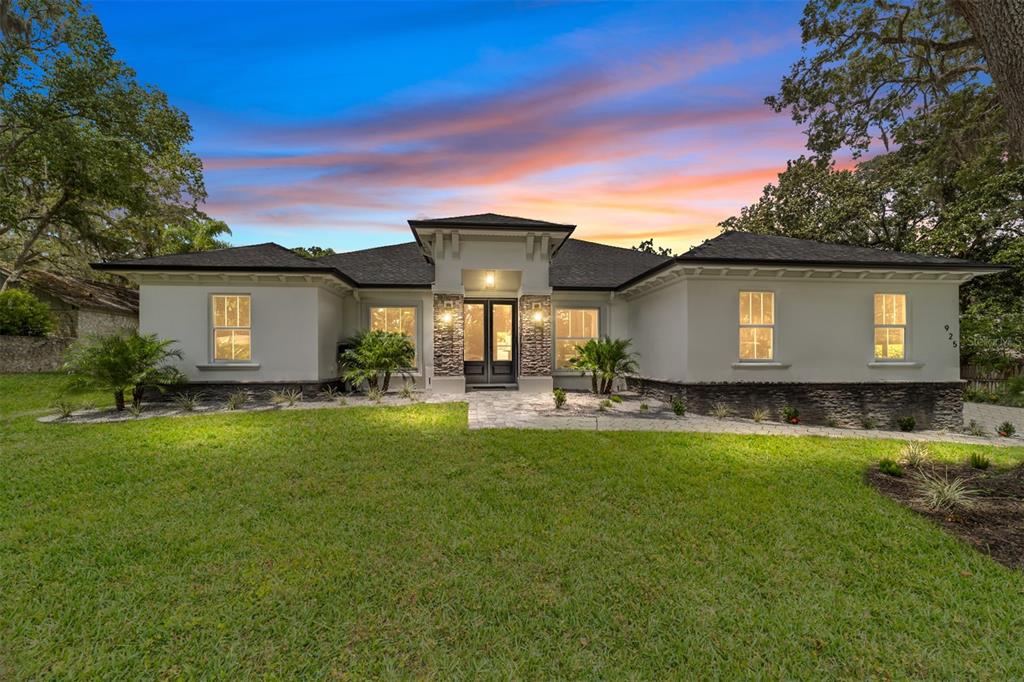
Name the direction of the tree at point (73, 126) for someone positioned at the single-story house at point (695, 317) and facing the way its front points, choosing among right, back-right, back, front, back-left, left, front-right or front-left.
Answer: right

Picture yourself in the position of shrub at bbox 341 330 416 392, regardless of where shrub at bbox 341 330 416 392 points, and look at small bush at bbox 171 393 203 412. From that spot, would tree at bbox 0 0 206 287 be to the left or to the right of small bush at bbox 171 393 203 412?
right

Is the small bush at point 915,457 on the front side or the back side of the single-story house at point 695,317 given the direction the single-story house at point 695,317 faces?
on the front side

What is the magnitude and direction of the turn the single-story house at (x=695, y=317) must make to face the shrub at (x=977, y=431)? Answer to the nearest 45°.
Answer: approximately 90° to its left

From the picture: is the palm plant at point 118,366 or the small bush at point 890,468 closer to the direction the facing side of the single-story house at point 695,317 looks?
the small bush

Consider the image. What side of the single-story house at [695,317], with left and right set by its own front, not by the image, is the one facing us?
front

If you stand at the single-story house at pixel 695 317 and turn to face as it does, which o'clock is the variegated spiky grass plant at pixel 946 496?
The variegated spiky grass plant is roughly at 12 o'clock from the single-story house.

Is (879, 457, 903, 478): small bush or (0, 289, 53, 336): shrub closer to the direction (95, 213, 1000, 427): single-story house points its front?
the small bush

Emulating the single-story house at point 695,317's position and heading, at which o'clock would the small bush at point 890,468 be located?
The small bush is roughly at 12 o'clock from the single-story house.

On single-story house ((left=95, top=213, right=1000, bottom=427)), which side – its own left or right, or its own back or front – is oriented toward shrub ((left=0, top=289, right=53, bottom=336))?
right

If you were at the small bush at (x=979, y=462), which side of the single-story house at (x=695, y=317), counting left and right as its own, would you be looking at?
front

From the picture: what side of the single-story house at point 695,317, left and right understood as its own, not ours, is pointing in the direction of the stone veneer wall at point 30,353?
right
